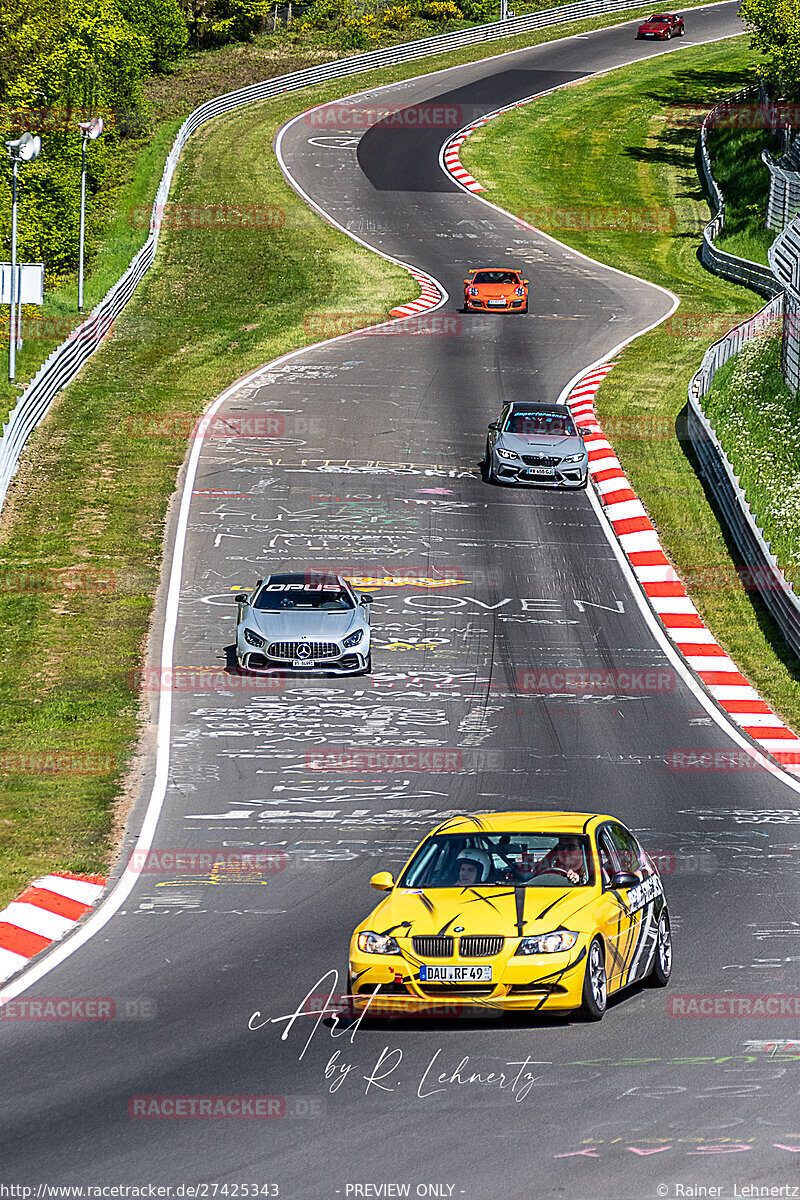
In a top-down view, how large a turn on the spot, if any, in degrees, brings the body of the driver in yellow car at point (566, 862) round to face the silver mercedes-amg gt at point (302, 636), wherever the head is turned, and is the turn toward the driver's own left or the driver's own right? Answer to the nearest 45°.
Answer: approximately 135° to the driver's own right

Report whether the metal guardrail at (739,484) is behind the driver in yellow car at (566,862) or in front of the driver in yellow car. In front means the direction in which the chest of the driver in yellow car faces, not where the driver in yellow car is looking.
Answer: behind

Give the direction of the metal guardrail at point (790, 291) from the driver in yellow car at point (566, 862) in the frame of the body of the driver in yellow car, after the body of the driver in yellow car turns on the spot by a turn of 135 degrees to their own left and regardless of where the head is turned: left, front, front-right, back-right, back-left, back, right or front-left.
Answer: left

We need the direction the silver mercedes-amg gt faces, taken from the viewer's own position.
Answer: facing the viewer

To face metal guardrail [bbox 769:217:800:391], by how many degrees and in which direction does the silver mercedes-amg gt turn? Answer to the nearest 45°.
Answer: approximately 135° to its left

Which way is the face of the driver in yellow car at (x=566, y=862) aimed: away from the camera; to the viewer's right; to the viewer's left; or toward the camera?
toward the camera

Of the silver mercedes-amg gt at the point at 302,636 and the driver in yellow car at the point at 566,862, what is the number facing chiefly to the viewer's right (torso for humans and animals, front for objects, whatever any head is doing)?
0

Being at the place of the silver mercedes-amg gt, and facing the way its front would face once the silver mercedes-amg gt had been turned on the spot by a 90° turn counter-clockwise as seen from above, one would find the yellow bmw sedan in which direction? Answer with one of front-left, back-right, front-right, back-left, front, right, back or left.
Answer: right

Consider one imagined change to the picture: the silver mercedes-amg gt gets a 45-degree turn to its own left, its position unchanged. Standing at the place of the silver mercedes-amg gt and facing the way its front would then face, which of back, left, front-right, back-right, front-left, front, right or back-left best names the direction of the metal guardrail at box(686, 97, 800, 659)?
left

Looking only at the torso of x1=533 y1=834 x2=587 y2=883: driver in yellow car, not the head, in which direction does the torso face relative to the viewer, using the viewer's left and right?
facing the viewer and to the left of the viewer
